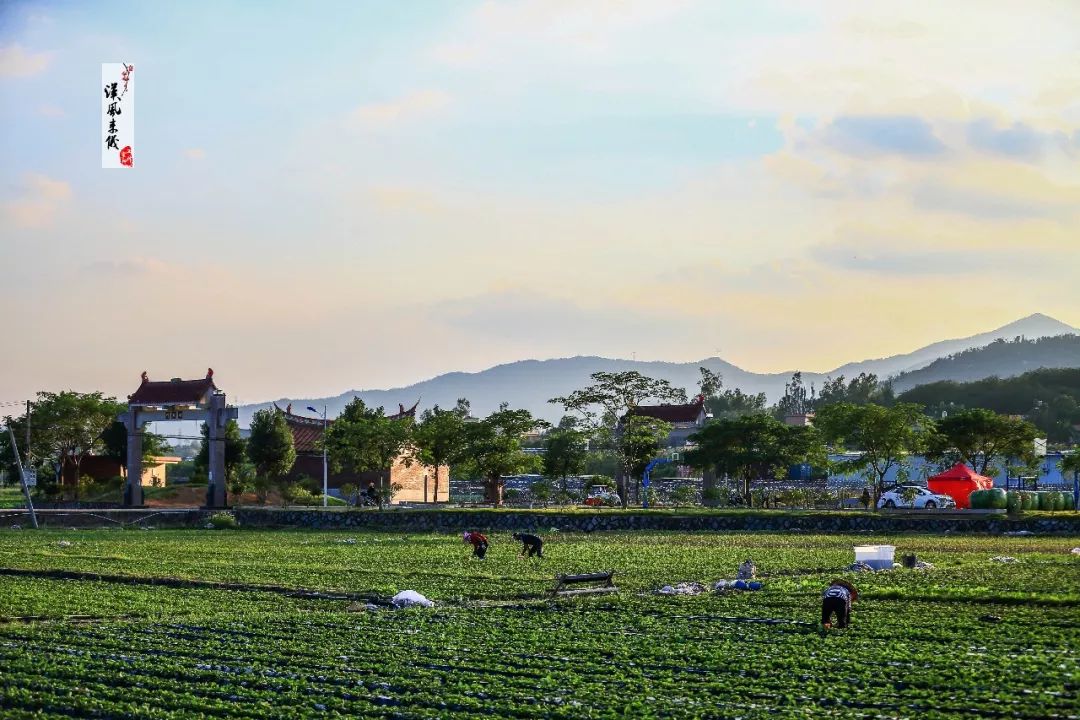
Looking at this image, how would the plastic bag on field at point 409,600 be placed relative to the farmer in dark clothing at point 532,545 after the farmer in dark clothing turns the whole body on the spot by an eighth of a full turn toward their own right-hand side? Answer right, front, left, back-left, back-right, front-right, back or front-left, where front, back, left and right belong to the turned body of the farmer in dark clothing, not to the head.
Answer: back-left

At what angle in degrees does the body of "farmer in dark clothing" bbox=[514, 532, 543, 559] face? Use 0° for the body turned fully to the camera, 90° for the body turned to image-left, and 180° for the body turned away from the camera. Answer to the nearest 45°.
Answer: approximately 90°

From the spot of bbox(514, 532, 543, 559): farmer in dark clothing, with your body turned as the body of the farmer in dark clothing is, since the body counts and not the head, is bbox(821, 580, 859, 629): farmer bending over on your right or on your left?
on your left
